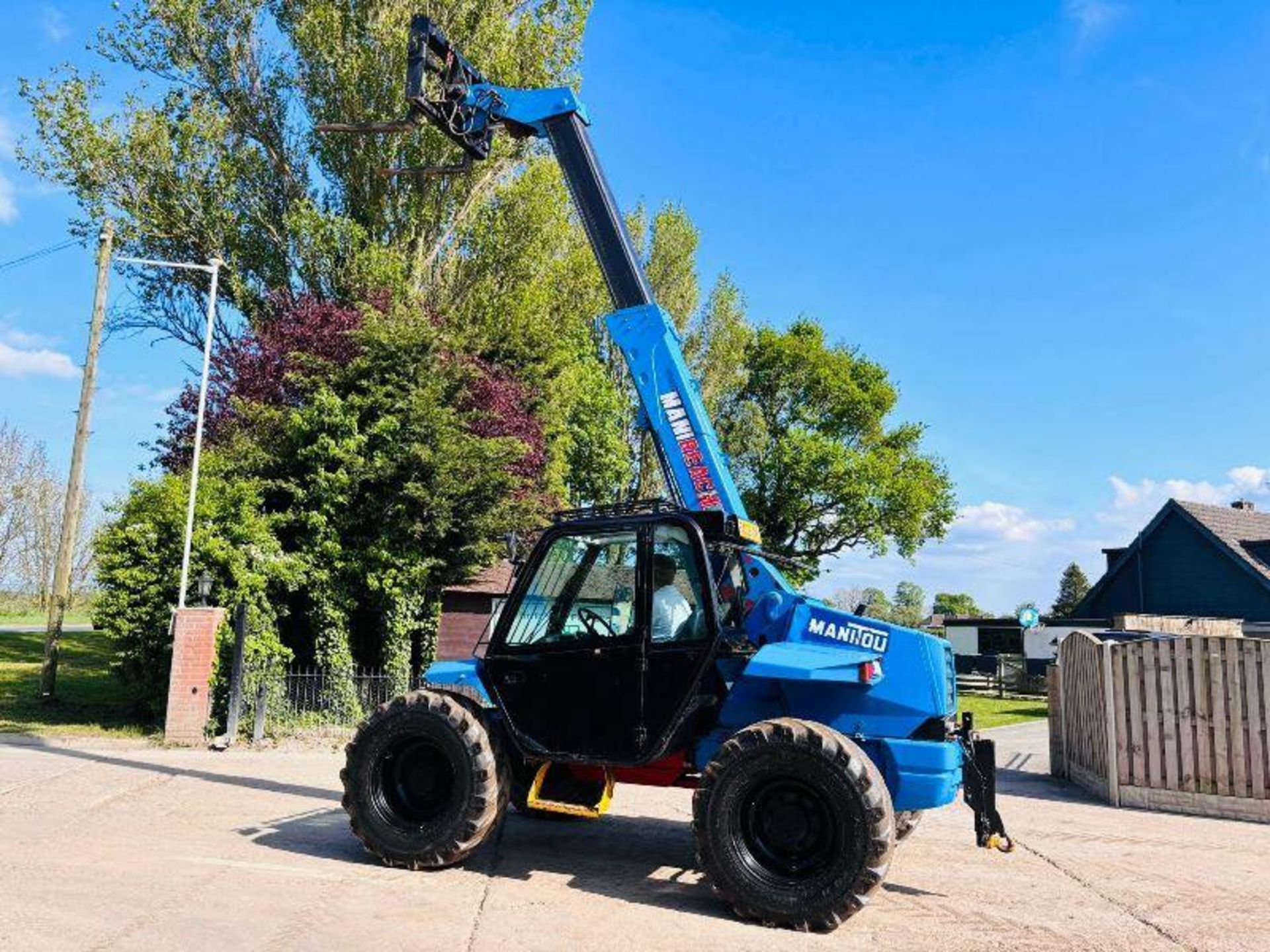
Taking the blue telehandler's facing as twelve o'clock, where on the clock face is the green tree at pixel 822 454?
The green tree is roughly at 2 o'clock from the blue telehandler.

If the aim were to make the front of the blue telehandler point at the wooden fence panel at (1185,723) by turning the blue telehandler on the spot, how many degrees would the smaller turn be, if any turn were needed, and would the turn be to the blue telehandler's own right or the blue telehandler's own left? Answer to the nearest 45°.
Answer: approximately 90° to the blue telehandler's own right

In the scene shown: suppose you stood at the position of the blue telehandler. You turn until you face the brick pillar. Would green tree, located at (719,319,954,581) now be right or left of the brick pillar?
right

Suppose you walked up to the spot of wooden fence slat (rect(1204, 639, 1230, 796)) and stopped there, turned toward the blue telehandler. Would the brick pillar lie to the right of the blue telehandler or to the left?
right

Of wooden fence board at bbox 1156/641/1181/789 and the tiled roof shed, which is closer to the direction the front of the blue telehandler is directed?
the tiled roof shed

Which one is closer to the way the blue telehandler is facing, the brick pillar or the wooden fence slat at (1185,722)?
the brick pillar

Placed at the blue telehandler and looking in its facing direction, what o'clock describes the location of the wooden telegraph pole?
The wooden telegraph pole is roughly at 12 o'clock from the blue telehandler.

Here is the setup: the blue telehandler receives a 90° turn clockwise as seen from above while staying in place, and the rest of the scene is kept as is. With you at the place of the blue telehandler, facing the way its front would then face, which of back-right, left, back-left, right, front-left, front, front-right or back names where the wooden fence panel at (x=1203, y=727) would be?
front

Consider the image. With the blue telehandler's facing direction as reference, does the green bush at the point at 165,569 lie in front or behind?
in front

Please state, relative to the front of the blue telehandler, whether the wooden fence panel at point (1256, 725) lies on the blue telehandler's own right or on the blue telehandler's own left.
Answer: on the blue telehandler's own right

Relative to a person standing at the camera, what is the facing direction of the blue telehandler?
facing away from the viewer and to the left of the viewer

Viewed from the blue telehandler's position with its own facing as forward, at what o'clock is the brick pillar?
The brick pillar is roughly at 12 o'clock from the blue telehandler.

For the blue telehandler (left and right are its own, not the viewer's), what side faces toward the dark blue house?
right
